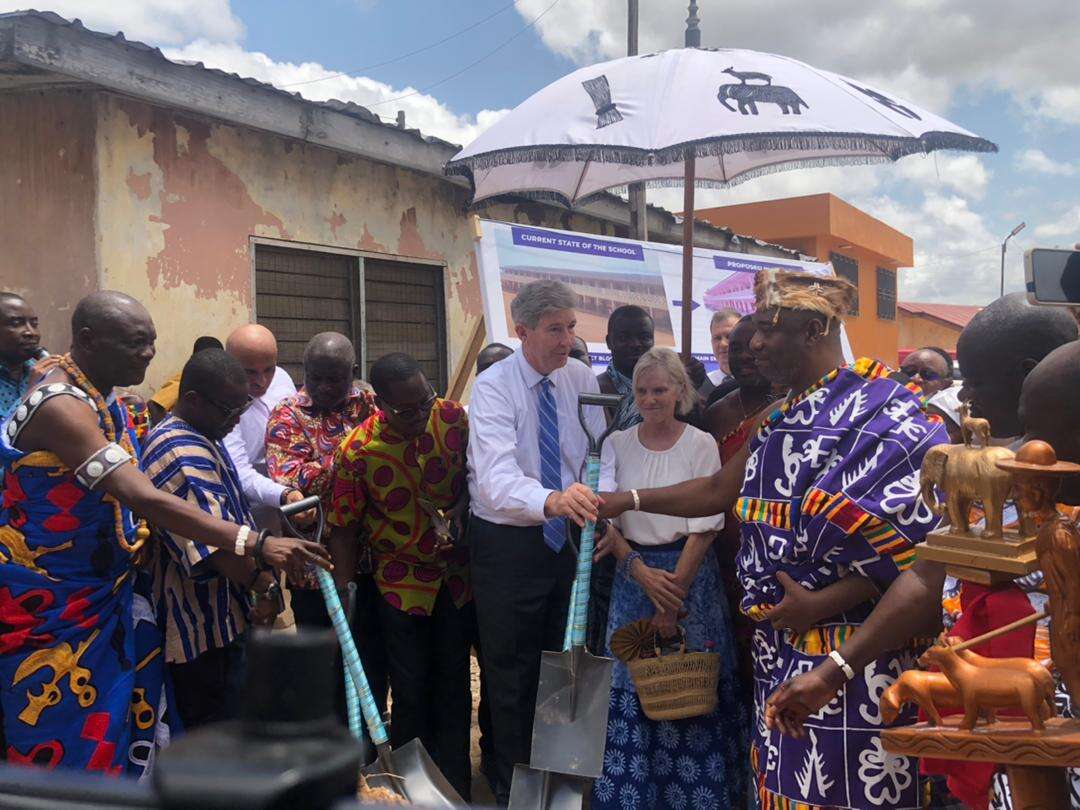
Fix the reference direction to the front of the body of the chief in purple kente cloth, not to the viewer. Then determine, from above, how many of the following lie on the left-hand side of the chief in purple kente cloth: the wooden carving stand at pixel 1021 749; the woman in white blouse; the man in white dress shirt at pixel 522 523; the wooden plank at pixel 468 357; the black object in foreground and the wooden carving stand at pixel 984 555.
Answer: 3

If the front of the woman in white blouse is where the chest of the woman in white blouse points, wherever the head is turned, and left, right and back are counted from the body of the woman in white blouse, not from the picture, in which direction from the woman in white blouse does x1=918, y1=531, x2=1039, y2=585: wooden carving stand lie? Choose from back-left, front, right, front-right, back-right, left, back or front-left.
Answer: front

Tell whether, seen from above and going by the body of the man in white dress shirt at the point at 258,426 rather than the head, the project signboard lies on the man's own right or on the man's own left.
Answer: on the man's own left

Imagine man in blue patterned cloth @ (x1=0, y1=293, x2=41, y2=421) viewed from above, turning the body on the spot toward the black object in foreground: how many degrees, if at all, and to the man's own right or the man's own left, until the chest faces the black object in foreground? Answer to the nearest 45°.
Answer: approximately 45° to the man's own right

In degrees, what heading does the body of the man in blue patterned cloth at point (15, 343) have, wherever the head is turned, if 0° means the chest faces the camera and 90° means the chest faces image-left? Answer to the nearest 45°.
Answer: approximately 315°

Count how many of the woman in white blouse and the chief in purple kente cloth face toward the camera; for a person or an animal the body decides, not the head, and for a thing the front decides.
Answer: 1

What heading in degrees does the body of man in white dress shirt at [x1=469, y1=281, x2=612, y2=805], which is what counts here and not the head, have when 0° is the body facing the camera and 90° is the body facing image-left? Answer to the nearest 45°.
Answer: approximately 315°

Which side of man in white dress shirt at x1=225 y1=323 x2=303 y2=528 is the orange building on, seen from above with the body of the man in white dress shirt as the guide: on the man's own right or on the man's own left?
on the man's own left

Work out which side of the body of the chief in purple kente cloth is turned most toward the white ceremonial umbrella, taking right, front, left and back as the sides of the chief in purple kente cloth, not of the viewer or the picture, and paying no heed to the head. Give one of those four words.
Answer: right

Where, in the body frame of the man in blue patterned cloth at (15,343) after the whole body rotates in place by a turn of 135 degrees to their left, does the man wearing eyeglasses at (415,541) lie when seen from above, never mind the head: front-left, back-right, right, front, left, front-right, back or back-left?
back-right

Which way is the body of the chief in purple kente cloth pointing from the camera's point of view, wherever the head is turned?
to the viewer's left

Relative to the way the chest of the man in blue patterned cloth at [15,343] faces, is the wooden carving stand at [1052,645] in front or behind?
in front

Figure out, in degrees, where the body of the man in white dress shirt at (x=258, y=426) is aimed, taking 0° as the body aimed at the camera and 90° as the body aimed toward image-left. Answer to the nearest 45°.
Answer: approximately 315°
